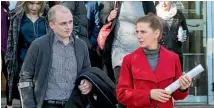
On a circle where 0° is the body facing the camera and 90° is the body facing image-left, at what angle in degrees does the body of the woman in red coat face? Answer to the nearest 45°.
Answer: approximately 0°

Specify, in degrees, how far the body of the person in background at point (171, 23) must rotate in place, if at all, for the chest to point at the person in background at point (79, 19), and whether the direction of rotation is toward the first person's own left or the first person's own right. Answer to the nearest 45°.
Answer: approximately 45° to the first person's own right

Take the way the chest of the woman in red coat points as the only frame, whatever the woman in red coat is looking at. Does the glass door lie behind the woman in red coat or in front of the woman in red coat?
behind

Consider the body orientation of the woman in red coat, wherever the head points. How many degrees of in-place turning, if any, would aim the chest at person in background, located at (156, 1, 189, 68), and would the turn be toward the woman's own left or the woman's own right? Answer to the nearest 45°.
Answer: approximately 180°

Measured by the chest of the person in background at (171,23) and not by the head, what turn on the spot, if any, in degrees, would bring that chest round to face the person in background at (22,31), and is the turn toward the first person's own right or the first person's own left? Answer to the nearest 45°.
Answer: approximately 45° to the first person's own right

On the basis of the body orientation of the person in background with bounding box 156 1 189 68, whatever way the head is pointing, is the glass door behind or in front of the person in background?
behind

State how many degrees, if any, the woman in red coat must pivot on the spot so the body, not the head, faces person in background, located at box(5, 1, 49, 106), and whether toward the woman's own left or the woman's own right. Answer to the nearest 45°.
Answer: approximately 135° to the woman's own right

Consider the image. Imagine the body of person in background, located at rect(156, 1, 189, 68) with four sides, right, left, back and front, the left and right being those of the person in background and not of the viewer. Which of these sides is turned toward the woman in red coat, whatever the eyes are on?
front

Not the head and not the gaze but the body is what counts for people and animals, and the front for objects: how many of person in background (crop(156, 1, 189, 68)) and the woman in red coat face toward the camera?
2

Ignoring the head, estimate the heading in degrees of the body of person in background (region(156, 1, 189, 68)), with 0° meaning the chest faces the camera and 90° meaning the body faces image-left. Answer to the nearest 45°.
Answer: approximately 0°
